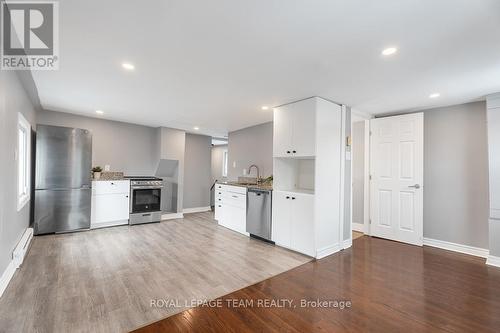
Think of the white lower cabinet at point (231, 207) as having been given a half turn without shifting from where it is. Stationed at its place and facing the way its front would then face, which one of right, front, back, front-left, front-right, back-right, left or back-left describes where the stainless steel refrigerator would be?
back-left

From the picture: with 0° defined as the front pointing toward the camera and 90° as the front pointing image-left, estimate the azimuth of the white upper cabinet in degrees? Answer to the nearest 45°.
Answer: approximately 45°

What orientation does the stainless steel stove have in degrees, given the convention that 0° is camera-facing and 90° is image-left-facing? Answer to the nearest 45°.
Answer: approximately 0°

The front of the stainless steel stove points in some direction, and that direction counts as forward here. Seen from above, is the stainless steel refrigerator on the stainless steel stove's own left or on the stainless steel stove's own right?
on the stainless steel stove's own right

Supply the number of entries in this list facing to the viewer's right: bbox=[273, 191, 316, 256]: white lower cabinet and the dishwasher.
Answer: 0

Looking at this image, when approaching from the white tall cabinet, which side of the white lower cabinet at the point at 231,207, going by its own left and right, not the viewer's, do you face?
left

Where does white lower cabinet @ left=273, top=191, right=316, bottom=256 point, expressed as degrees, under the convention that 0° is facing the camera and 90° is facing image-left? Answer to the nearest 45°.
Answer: approximately 45°

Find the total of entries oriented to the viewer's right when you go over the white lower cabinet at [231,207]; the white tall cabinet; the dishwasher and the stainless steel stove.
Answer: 0

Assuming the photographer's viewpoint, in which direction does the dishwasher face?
facing the viewer and to the left of the viewer

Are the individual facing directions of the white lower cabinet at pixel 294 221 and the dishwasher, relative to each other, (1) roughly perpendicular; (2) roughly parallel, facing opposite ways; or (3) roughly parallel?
roughly parallel

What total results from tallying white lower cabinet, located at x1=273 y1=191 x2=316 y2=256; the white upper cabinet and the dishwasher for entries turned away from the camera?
0

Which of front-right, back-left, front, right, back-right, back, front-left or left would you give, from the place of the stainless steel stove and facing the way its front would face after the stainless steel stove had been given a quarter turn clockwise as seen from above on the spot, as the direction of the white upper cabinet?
back-left

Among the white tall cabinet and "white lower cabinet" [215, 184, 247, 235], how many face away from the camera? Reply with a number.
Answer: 0

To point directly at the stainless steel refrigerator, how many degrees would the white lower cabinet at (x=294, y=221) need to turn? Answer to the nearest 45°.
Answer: approximately 45° to its right
